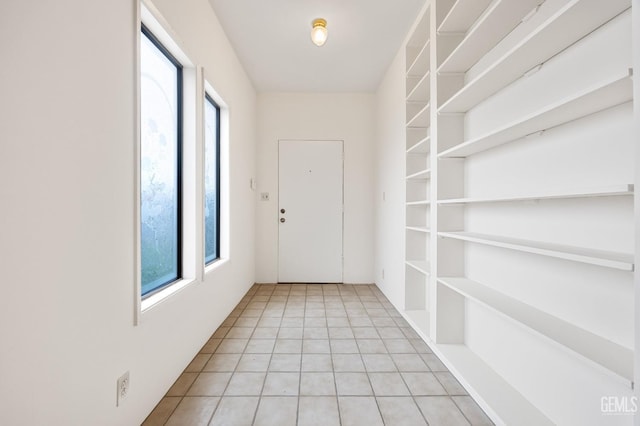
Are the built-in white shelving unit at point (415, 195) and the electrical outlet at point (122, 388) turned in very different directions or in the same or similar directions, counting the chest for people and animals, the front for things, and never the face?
very different directions

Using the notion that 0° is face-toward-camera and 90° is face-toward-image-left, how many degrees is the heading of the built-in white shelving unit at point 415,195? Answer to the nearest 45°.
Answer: approximately 90°

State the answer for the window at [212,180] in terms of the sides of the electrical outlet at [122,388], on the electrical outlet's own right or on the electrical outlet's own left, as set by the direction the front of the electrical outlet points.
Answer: on the electrical outlet's own left

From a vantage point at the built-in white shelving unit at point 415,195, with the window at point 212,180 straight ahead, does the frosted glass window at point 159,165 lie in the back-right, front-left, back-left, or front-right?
front-left

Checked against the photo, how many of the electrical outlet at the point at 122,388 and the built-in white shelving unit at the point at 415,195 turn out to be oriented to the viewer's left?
1

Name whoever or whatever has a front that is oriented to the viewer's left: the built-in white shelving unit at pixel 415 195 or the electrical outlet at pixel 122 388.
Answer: the built-in white shelving unit

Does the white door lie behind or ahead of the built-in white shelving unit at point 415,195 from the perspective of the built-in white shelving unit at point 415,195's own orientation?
ahead

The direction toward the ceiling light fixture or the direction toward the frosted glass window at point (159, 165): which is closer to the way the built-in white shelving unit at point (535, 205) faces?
the frosted glass window

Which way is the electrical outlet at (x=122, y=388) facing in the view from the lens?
facing the viewer and to the right of the viewer

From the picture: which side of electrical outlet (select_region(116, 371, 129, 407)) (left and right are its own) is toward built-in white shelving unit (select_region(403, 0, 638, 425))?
front
